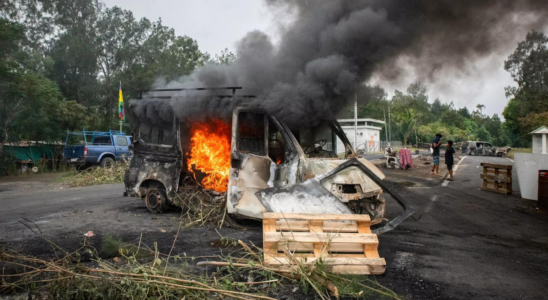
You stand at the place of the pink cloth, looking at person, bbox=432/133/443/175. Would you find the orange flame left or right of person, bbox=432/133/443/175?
right

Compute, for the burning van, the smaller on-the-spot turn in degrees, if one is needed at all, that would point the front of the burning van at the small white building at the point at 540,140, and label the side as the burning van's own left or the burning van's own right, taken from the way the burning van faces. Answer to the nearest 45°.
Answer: approximately 90° to the burning van's own left

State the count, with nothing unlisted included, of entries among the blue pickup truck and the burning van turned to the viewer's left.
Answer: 0

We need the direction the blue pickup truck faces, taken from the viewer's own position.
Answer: facing away from the viewer and to the right of the viewer

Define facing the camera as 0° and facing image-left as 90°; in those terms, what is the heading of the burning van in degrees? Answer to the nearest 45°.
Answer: approximately 315°

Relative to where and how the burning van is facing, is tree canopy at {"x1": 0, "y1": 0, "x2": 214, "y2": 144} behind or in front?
behind

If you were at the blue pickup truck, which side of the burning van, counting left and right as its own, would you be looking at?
back

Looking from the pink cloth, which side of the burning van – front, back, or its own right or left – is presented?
left
